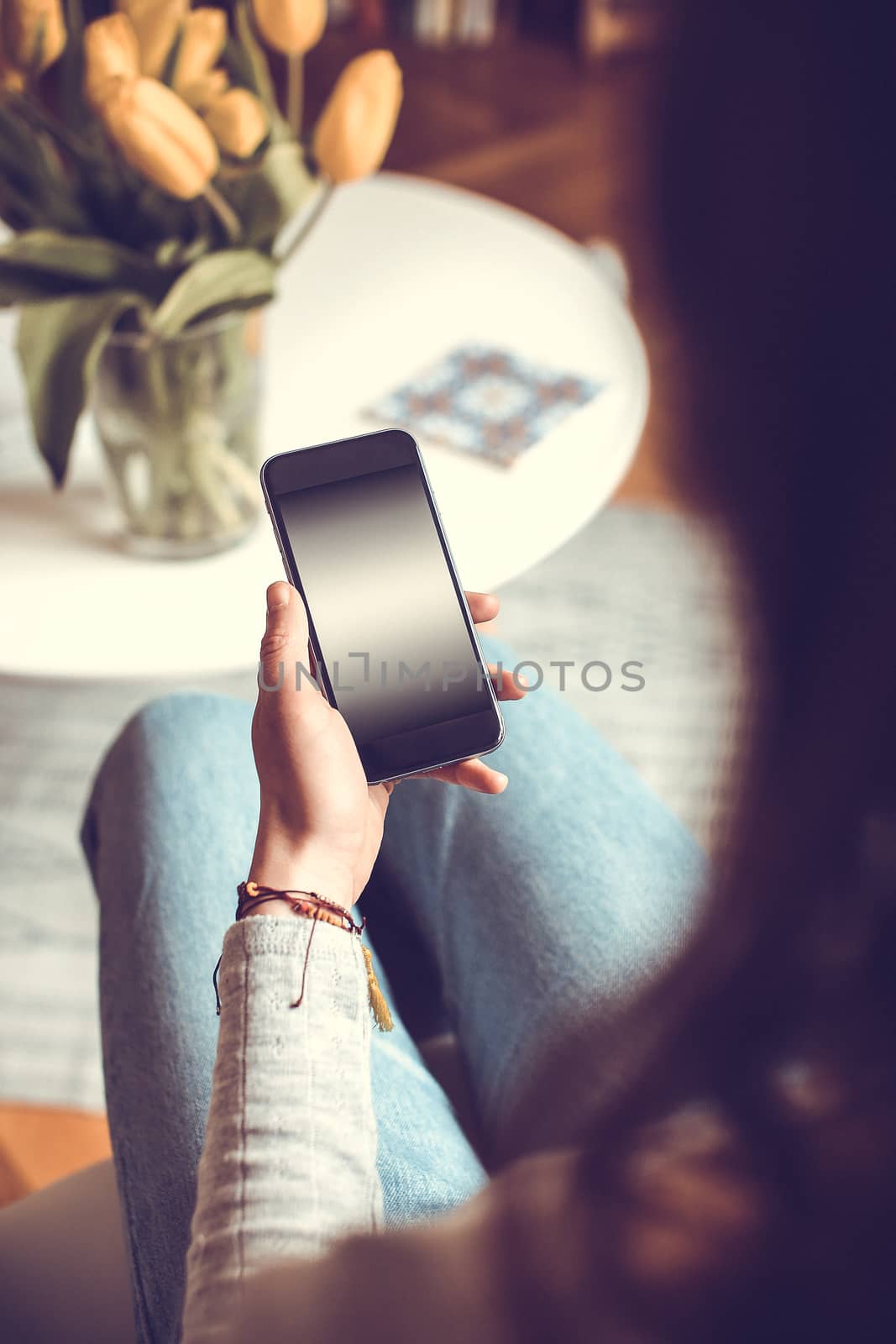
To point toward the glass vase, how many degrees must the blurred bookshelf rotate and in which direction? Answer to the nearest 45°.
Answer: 0° — it already faces it

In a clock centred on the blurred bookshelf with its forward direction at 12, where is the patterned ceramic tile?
The patterned ceramic tile is roughly at 12 o'clock from the blurred bookshelf.

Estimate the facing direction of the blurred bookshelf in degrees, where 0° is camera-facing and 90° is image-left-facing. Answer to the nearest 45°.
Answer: approximately 0°

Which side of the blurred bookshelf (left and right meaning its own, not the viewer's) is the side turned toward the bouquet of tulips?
front
